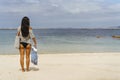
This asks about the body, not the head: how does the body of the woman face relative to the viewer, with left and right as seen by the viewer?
facing away from the viewer
